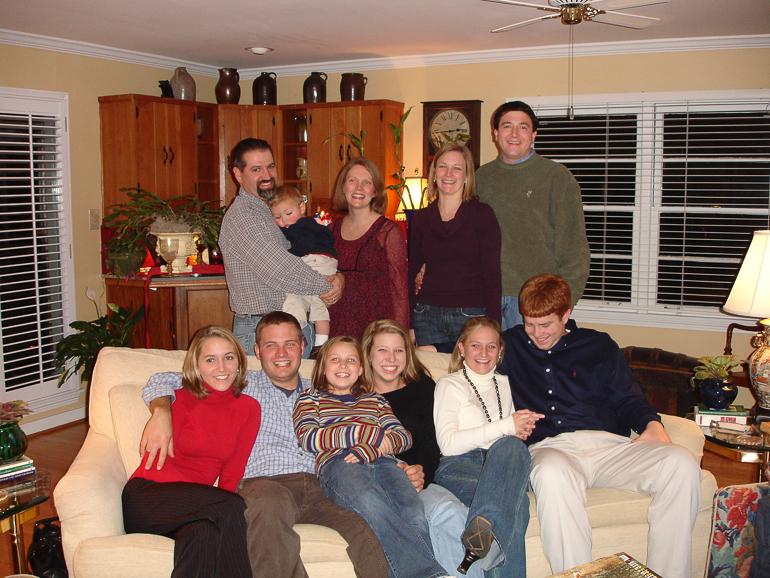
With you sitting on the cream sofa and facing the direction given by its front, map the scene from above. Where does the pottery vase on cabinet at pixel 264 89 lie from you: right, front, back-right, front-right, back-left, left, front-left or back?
back

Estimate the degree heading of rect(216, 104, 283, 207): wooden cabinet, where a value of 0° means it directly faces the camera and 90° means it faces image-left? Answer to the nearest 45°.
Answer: approximately 0°

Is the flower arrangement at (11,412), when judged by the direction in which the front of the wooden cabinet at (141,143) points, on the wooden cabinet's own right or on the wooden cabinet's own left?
on the wooden cabinet's own right

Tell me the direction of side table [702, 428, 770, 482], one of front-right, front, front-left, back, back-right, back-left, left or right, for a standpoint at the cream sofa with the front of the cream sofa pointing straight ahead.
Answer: left
